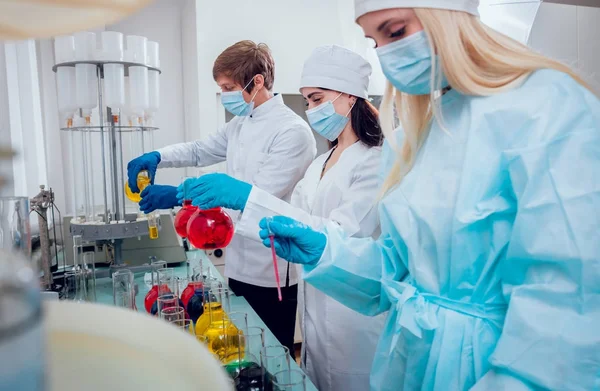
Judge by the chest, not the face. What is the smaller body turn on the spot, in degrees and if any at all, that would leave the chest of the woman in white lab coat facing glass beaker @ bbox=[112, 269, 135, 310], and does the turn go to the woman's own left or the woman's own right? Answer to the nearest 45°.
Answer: approximately 45° to the woman's own right

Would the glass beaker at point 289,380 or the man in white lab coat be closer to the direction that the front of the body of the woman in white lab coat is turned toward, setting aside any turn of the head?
the glass beaker

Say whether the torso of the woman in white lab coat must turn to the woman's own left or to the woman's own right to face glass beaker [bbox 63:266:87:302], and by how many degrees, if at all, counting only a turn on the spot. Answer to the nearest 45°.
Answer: approximately 45° to the woman's own right

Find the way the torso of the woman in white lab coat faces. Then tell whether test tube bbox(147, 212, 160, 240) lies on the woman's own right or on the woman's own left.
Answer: on the woman's own right

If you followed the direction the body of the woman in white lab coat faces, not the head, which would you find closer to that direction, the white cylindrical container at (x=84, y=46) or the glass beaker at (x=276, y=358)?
the glass beaker

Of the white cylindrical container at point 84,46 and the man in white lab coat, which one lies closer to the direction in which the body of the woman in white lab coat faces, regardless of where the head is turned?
the white cylindrical container

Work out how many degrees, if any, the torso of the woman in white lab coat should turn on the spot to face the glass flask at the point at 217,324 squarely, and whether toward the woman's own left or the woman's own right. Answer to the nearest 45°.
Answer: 0° — they already face it

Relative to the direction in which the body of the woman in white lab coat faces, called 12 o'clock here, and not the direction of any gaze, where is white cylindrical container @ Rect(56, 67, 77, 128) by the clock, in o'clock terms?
The white cylindrical container is roughly at 2 o'clock from the woman in white lab coat.

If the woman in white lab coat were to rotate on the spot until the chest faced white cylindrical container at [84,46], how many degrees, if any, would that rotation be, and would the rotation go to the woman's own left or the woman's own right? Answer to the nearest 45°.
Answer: approximately 45° to the woman's own right

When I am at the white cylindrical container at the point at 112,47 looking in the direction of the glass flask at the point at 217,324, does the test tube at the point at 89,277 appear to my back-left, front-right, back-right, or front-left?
front-right

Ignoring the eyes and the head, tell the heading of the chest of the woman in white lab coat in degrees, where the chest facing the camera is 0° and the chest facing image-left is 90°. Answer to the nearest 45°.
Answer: approximately 45°

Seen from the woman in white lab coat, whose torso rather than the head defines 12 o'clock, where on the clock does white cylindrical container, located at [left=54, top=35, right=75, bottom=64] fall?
The white cylindrical container is roughly at 2 o'clock from the woman in white lab coat.
